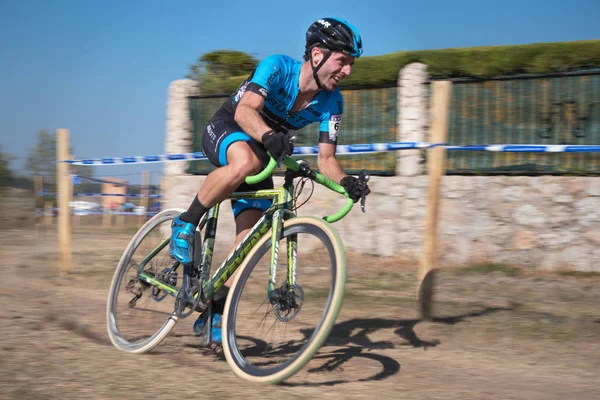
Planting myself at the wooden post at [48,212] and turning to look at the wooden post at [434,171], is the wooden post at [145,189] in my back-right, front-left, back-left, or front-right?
front-left

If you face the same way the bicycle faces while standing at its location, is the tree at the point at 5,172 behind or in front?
behind

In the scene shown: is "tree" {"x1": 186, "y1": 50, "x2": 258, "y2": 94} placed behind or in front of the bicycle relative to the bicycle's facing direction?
behind

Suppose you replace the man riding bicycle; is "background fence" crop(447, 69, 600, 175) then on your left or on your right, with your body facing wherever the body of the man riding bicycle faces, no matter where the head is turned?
on your left

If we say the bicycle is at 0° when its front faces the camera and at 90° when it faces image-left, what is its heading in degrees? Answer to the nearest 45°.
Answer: approximately 315°

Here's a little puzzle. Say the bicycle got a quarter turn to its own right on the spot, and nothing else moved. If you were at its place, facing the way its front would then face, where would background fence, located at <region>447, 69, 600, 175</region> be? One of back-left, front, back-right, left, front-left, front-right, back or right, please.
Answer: back

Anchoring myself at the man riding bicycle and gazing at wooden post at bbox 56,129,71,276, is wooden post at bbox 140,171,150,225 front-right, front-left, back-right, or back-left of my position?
front-right

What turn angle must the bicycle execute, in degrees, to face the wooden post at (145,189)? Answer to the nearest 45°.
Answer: approximately 135° to its left

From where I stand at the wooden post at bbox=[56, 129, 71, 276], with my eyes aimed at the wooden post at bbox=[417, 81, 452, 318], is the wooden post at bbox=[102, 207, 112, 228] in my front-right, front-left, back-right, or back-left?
back-left

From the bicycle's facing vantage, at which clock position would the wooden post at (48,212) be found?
The wooden post is roughly at 7 o'clock from the bicycle.

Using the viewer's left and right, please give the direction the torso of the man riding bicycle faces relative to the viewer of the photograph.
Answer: facing the viewer and to the right of the viewer

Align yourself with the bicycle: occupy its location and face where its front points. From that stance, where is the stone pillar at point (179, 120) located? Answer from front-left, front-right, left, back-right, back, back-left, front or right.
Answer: back-left
